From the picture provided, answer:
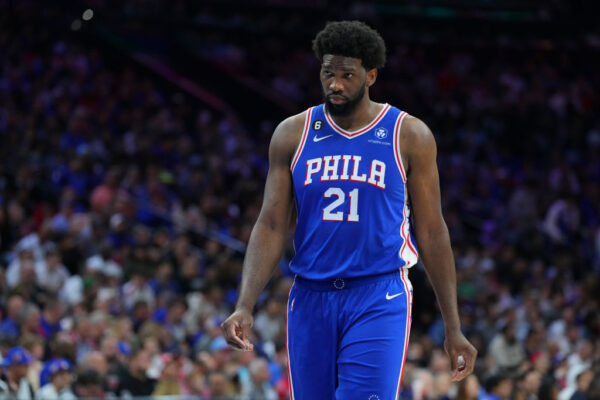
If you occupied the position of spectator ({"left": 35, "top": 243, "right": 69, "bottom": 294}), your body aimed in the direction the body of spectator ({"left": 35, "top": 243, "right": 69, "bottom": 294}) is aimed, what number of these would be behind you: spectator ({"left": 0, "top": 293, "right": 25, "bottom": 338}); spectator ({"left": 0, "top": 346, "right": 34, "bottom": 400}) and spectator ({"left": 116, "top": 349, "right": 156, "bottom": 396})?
0

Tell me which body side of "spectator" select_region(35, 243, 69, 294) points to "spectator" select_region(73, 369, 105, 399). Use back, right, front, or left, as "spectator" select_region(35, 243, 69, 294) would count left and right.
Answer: front

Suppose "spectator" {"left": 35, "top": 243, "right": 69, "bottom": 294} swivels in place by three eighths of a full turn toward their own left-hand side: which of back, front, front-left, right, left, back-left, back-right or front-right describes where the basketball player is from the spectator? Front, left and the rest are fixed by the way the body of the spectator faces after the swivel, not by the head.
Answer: back-right

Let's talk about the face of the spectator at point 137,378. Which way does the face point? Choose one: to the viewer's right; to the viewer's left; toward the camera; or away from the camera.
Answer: toward the camera

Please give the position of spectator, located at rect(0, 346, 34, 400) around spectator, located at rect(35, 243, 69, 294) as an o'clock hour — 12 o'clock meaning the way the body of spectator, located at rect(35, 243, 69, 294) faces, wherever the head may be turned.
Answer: spectator, located at rect(0, 346, 34, 400) is roughly at 12 o'clock from spectator, located at rect(35, 243, 69, 294).

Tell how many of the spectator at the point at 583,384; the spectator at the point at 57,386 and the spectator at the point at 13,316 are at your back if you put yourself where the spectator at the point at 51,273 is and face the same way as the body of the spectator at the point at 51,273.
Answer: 0

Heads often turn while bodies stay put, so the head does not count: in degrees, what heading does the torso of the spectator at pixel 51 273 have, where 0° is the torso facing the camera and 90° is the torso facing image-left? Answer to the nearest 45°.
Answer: approximately 0°

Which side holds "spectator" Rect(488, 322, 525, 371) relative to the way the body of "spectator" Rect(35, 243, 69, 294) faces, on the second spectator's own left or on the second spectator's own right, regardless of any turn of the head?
on the second spectator's own left

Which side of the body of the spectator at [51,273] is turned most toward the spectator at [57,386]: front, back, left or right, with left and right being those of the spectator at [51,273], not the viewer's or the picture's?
front

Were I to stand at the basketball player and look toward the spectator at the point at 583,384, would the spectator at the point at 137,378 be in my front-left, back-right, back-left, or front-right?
front-left
